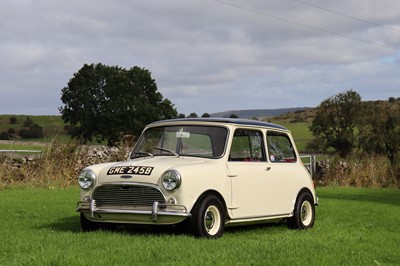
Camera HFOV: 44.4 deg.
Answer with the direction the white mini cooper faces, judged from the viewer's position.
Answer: facing the viewer and to the left of the viewer

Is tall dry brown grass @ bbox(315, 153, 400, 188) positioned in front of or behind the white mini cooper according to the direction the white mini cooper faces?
behind
